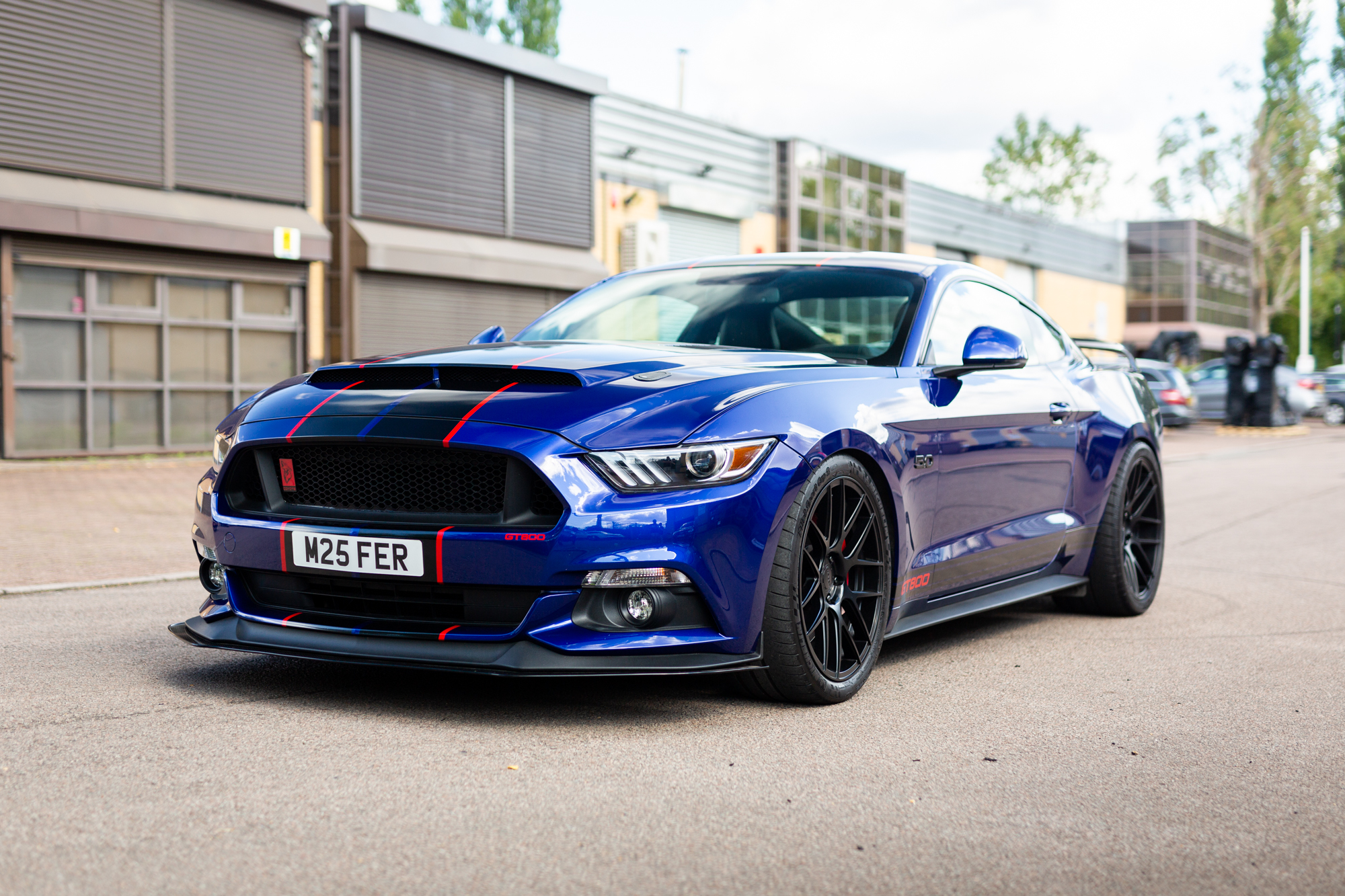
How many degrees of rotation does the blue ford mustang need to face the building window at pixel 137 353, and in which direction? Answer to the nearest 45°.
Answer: approximately 90° to its right

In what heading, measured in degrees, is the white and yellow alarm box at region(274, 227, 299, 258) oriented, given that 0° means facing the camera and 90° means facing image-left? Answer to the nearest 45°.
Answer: approximately 0°

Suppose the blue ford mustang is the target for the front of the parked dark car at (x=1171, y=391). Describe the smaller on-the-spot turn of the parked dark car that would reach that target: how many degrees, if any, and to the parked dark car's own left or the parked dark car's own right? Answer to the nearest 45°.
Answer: approximately 135° to the parked dark car's own left

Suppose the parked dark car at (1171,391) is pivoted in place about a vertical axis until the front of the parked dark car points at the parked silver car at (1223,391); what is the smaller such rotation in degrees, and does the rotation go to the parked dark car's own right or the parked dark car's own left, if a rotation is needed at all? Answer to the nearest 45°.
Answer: approximately 45° to the parked dark car's own right

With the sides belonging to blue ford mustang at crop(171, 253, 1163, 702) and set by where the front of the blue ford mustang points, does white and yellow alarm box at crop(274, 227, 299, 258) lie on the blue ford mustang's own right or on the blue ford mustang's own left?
on the blue ford mustang's own right

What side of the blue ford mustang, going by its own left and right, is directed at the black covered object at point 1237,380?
back

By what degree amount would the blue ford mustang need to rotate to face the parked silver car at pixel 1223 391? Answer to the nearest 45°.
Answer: approximately 180°

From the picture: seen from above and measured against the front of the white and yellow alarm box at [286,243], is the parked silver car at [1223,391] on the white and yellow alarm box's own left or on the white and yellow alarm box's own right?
on the white and yellow alarm box's own left

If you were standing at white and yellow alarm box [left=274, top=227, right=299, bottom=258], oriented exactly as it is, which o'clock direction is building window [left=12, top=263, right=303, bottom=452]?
The building window is roughly at 2 o'clock from the white and yellow alarm box.

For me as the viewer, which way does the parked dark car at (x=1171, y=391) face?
facing away from the viewer and to the left of the viewer

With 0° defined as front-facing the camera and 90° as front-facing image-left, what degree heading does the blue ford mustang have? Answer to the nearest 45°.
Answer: approximately 45°
